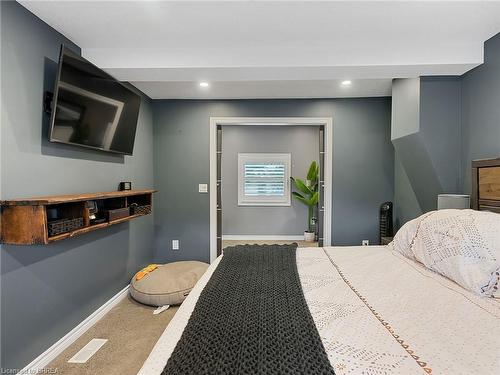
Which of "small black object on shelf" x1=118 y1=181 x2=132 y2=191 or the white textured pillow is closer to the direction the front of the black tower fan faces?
the small black object on shelf

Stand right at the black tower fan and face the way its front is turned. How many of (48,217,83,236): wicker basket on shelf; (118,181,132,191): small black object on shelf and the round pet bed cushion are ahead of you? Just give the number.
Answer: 3

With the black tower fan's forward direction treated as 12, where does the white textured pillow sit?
The white textured pillow is roughly at 10 o'clock from the black tower fan.

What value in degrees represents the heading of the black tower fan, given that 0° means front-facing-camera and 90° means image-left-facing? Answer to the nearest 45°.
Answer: approximately 45°

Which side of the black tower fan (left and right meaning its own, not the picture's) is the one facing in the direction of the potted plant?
right

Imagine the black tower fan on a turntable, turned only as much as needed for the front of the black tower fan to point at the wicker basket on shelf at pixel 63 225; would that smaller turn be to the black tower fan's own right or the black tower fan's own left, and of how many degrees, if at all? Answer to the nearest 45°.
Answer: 0° — it already faces it

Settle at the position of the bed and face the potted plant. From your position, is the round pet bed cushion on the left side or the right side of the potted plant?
left
